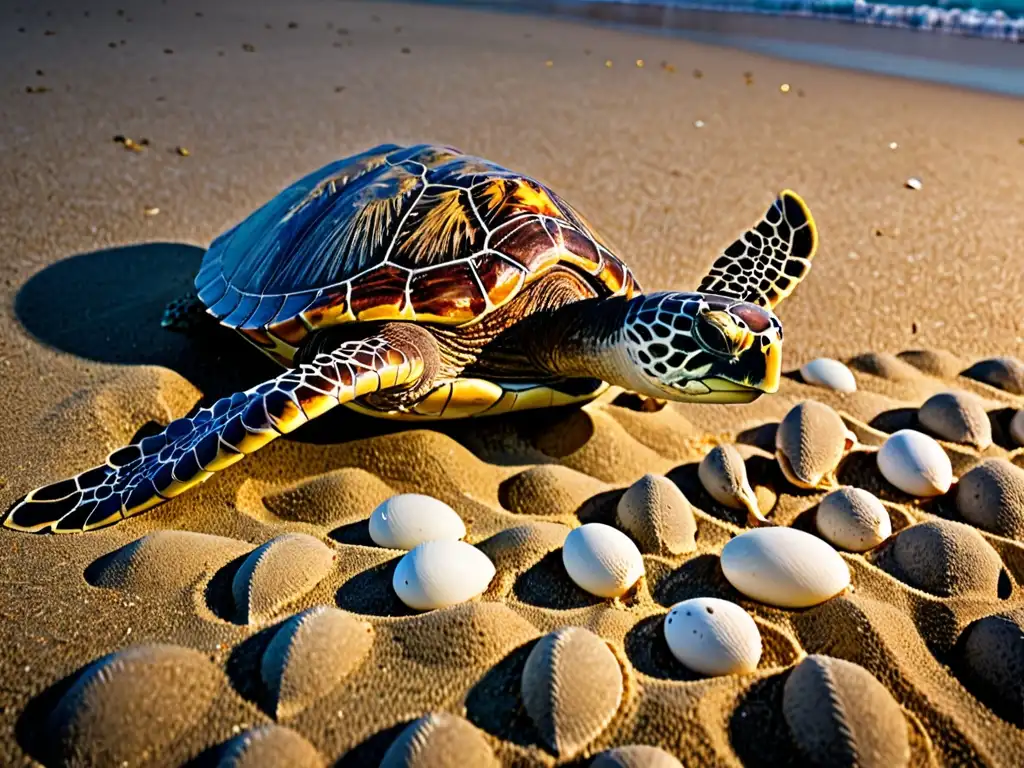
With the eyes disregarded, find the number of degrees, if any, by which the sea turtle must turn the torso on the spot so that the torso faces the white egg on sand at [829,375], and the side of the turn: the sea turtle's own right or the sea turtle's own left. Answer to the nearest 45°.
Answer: approximately 45° to the sea turtle's own left

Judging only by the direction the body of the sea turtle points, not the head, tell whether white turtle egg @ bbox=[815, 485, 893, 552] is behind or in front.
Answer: in front

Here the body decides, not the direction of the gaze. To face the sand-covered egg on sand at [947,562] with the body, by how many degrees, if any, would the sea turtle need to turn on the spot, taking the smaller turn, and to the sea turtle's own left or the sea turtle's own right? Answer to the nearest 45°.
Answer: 0° — it already faces it

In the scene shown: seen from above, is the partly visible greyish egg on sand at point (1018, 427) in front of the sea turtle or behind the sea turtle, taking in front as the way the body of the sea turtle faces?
in front

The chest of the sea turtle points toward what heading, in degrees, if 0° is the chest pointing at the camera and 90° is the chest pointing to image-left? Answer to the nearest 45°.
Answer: approximately 315°

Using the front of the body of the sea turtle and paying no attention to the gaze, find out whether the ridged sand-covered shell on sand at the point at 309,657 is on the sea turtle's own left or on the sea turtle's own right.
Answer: on the sea turtle's own right

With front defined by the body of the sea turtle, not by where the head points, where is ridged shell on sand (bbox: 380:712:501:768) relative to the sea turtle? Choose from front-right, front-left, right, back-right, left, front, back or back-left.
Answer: front-right

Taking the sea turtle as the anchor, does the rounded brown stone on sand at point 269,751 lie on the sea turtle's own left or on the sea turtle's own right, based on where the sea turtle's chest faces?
on the sea turtle's own right

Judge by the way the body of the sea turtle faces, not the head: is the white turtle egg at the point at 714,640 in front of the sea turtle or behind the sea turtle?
in front

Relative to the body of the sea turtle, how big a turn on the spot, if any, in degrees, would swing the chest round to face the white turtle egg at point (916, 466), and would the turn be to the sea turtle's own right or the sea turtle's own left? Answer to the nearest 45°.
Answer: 0° — it already faces it

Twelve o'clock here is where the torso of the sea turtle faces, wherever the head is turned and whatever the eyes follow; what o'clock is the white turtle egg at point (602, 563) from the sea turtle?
The white turtle egg is roughly at 1 o'clock from the sea turtle.
